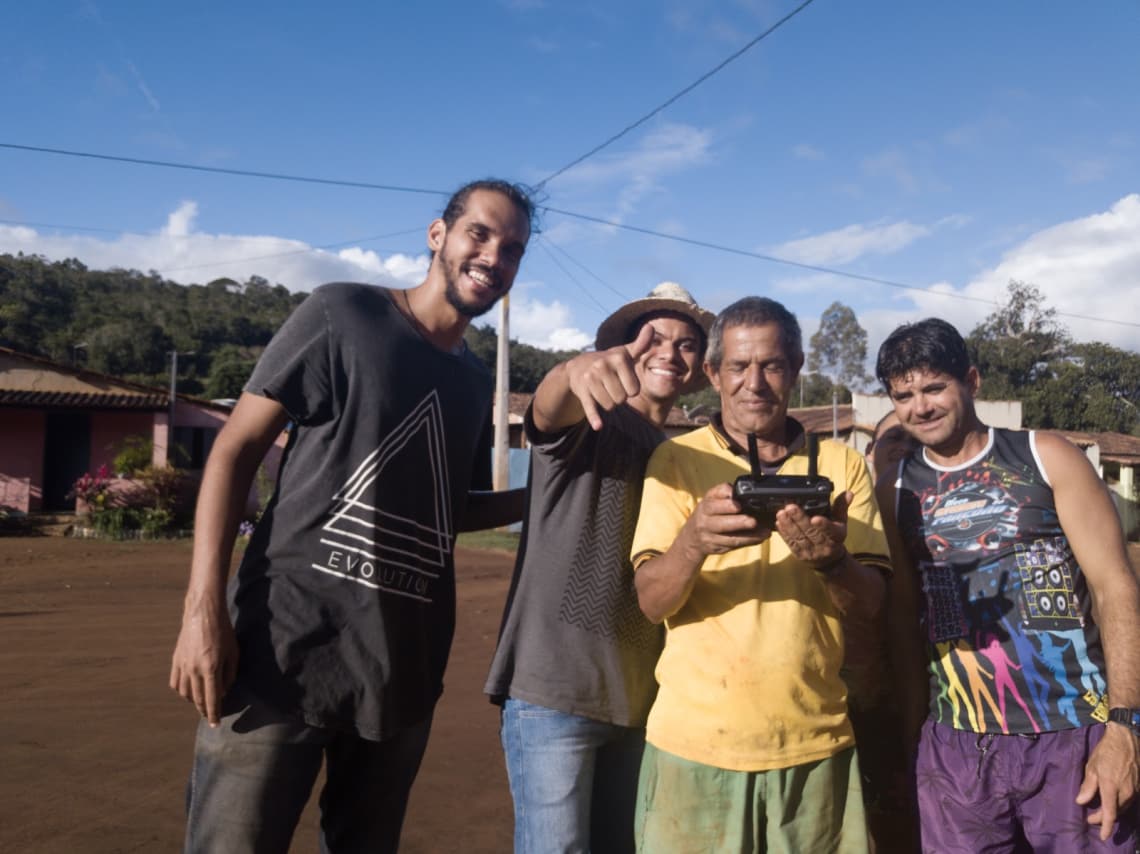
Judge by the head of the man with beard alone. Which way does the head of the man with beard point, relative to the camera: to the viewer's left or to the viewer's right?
to the viewer's right

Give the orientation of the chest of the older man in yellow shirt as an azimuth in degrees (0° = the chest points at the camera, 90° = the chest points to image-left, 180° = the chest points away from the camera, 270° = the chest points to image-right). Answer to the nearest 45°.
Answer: approximately 0°

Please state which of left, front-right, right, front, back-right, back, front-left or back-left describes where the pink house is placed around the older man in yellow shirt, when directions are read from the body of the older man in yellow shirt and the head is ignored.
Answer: back-right

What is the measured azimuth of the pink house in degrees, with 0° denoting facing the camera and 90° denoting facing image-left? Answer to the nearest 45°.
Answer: approximately 315°

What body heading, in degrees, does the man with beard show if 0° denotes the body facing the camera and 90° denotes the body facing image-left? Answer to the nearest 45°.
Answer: approximately 315°
